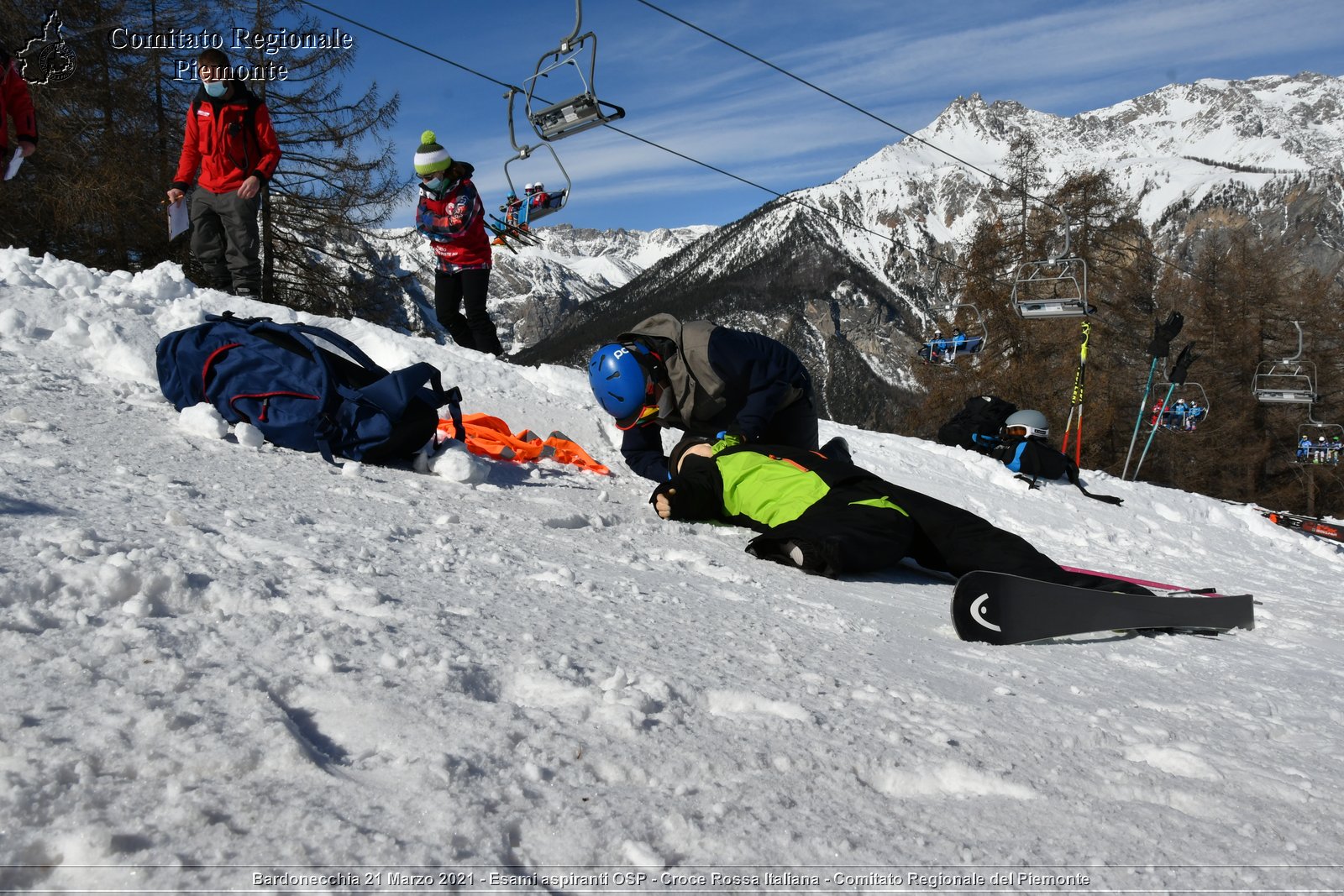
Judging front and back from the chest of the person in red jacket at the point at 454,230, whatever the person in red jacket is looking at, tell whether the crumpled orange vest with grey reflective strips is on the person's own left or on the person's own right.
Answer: on the person's own left

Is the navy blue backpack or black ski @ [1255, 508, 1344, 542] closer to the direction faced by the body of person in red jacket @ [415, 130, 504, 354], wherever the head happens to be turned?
the navy blue backpack

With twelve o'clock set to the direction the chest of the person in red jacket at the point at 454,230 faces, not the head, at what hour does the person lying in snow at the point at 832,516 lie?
The person lying in snow is roughly at 10 o'clock from the person in red jacket.

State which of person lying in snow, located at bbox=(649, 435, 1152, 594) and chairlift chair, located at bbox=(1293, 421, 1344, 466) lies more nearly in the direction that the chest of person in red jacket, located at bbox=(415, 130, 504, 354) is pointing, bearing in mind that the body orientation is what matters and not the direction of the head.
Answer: the person lying in snow

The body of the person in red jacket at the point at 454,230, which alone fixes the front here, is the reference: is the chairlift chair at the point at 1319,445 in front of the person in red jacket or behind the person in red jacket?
behind

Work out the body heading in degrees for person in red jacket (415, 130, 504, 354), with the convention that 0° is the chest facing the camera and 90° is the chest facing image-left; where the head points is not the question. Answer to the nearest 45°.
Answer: approximately 45°
